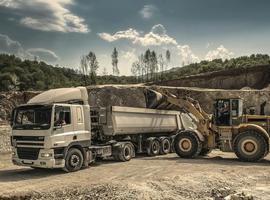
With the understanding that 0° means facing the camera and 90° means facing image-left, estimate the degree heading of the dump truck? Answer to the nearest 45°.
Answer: approximately 45°

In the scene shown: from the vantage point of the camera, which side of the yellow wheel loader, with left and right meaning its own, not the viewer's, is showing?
left

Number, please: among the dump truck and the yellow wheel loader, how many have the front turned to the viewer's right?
0

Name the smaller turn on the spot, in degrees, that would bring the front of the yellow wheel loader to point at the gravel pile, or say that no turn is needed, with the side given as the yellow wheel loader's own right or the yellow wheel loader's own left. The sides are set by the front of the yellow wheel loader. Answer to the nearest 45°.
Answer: approximately 45° to the yellow wheel loader's own left

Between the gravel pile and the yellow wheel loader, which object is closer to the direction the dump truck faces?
the gravel pile

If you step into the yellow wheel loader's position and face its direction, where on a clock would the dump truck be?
The dump truck is roughly at 11 o'clock from the yellow wheel loader.
